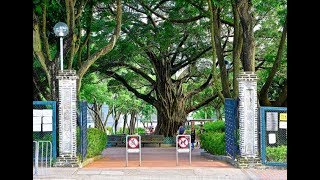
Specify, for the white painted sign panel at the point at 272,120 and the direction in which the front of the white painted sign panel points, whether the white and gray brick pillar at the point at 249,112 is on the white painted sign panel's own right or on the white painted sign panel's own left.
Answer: on the white painted sign panel's own right

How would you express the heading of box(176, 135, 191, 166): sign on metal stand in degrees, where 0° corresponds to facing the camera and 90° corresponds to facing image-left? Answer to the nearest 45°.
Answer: approximately 0°

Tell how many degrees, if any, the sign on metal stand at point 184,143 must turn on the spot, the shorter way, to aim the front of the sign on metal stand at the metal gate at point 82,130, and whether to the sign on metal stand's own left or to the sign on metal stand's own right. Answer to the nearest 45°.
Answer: approximately 90° to the sign on metal stand's own right

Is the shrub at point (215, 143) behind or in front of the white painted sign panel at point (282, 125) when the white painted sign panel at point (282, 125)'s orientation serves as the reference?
behind

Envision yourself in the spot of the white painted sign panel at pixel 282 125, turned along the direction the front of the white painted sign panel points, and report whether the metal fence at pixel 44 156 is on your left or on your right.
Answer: on your right

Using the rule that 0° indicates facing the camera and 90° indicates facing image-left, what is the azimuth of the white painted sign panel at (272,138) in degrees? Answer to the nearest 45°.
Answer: approximately 0°

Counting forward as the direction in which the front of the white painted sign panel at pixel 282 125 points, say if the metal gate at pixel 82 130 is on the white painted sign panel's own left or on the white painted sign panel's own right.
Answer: on the white painted sign panel's own right
